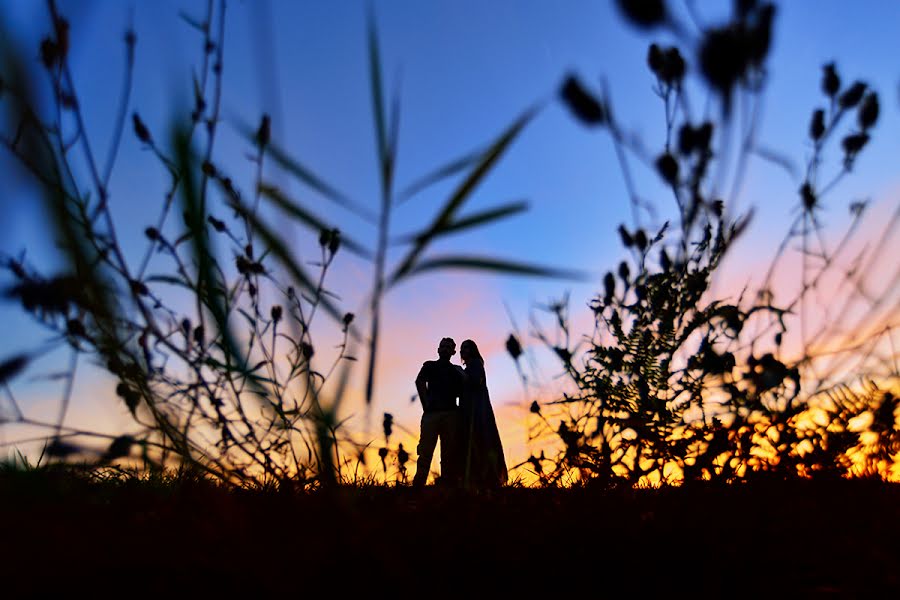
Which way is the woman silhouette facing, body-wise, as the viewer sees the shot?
to the viewer's left
